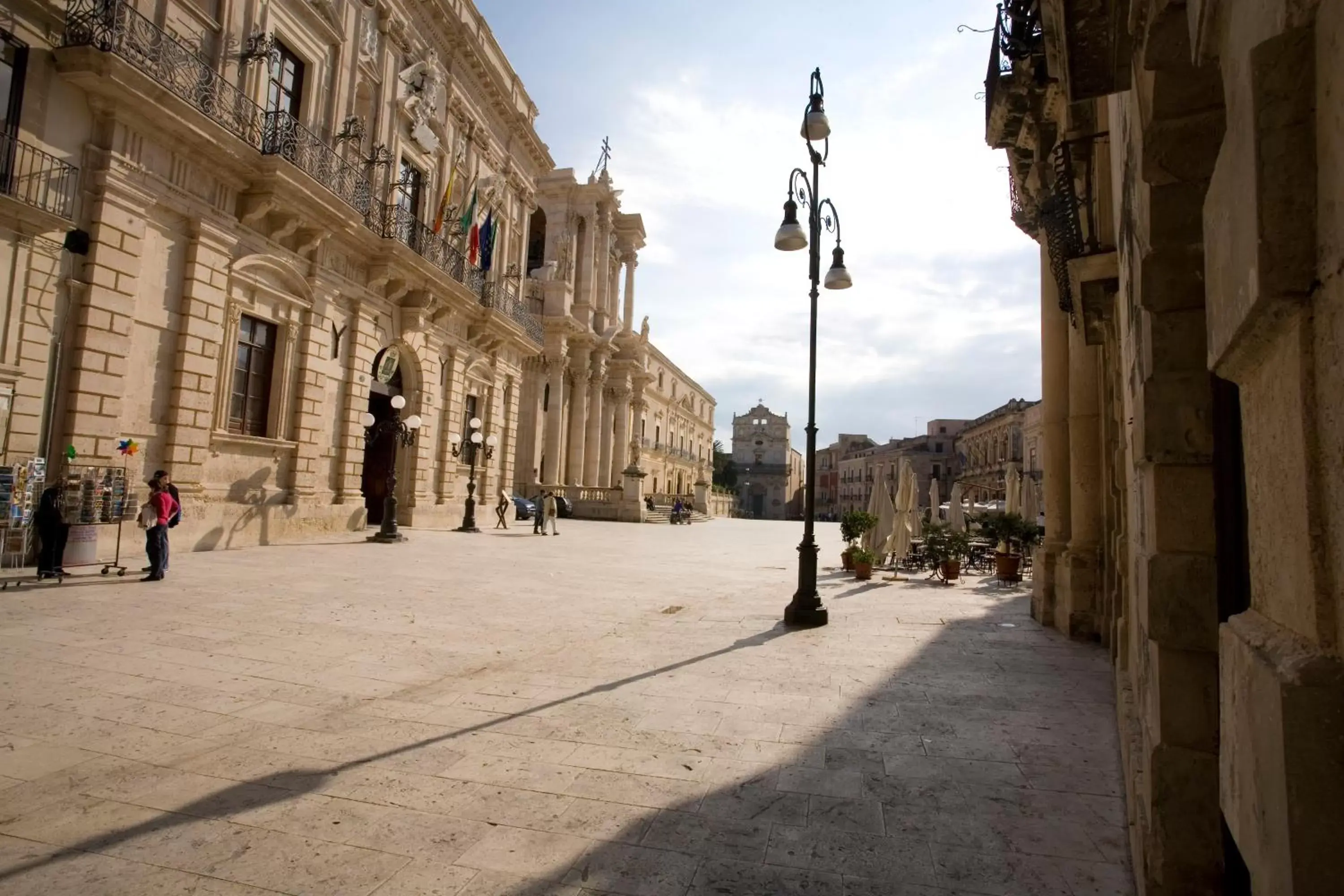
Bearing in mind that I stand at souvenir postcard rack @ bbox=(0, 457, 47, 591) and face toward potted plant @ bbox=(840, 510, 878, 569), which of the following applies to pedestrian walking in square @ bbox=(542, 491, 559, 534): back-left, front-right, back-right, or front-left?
front-left

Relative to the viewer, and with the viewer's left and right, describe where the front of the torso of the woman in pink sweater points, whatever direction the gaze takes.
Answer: facing to the left of the viewer

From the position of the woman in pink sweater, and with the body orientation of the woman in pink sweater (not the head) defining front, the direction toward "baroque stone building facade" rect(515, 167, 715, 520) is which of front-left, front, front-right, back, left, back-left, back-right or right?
back-right

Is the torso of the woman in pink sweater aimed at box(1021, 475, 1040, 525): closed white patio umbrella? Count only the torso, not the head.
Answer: no

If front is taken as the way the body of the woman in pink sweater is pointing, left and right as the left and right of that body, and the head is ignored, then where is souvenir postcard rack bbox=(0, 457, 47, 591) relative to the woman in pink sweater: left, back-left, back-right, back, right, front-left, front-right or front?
front-right

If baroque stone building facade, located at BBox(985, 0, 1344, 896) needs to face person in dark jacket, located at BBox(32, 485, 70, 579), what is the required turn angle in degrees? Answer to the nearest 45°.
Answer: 0° — it already faces them

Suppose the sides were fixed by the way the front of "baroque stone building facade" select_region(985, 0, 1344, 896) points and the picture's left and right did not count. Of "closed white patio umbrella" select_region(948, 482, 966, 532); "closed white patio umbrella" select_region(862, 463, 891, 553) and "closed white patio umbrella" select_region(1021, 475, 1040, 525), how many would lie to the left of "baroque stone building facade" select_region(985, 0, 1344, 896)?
0

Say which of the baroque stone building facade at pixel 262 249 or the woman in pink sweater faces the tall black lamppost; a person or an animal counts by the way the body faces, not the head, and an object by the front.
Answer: the baroque stone building facade

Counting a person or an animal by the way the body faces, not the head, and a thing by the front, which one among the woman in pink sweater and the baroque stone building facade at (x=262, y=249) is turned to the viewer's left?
the woman in pink sweater

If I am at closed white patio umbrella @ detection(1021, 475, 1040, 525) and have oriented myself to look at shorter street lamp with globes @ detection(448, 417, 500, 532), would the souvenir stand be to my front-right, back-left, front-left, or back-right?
front-left

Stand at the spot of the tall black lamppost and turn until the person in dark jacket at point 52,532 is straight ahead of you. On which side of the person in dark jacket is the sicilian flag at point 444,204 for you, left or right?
right

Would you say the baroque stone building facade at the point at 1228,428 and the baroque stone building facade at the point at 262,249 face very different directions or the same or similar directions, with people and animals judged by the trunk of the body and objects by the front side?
very different directions

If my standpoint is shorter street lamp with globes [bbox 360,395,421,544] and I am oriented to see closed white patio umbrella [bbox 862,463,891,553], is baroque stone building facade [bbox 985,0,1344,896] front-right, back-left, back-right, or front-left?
front-right

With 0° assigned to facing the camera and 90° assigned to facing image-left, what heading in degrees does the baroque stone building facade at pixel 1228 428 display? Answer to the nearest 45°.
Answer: approximately 90°

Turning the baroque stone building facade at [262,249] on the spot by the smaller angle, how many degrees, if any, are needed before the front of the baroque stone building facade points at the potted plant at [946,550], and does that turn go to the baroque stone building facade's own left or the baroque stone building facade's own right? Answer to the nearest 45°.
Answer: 0° — it already faces it

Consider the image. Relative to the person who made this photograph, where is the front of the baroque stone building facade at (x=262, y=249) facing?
facing the viewer and to the right of the viewer
